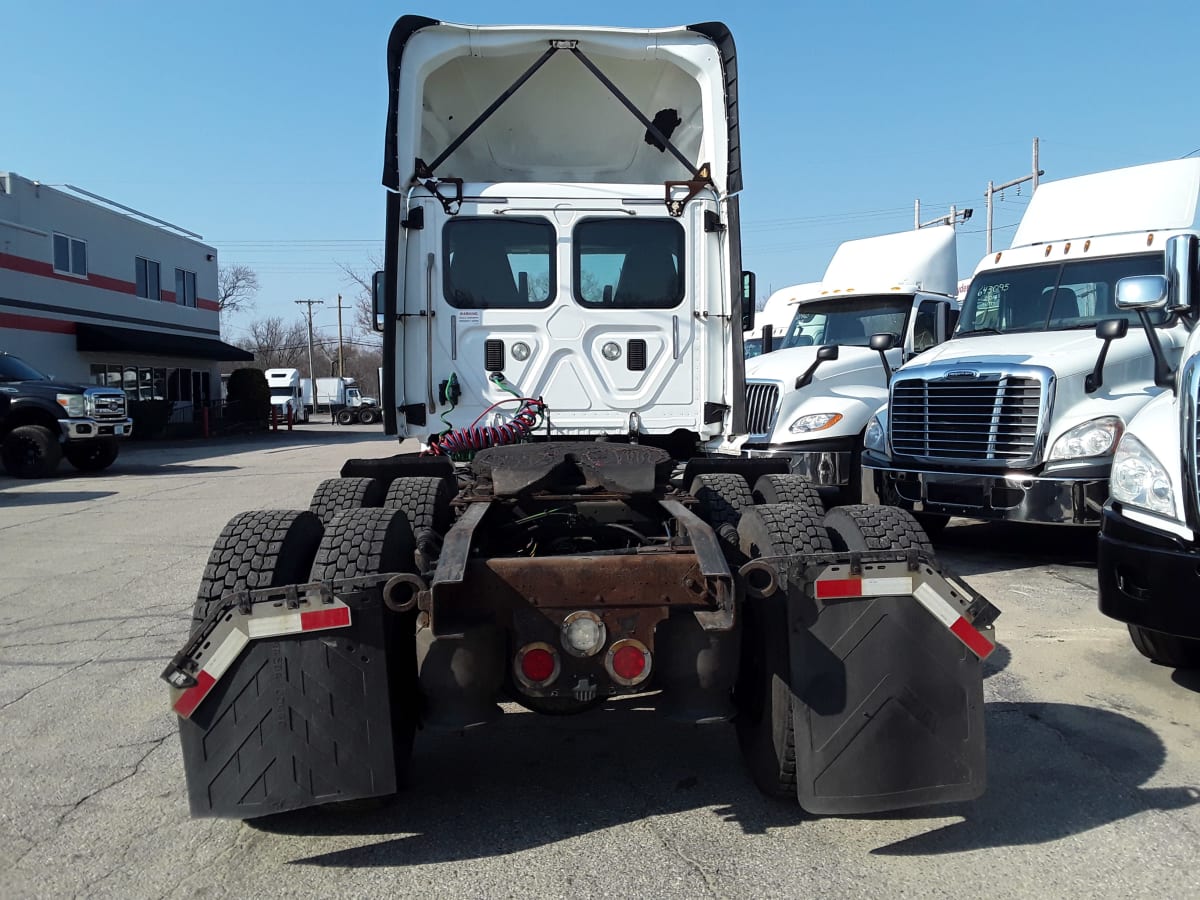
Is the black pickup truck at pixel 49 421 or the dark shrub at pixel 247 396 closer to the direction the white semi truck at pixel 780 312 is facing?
the black pickup truck

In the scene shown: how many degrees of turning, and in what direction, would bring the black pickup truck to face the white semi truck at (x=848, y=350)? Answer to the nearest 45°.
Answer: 0° — it already faces it

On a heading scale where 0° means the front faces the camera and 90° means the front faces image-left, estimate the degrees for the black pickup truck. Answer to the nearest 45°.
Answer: approximately 315°

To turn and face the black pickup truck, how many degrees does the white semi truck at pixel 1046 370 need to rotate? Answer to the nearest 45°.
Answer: approximately 45° to its right

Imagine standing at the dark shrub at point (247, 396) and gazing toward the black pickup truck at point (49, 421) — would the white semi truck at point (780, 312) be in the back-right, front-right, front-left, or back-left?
front-left

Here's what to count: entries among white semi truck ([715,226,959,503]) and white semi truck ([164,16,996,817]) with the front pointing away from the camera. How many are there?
1

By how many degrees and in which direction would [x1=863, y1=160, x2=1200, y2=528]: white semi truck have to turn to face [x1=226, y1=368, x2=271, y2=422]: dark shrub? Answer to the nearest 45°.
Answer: approximately 90° to its right

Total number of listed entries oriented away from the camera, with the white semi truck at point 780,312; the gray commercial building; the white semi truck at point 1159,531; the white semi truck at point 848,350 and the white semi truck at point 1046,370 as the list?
0

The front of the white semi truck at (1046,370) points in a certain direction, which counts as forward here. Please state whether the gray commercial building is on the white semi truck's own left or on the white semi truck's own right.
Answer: on the white semi truck's own right

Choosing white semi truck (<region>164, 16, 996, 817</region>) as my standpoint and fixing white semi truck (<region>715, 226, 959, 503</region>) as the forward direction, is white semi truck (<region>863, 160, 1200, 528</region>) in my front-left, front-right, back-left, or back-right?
front-right

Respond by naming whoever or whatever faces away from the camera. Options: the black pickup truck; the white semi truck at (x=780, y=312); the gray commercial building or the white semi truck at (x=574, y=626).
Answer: the white semi truck at (x=574, y=626)

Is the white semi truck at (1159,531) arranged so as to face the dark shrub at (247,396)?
no

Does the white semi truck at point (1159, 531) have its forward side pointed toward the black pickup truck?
no

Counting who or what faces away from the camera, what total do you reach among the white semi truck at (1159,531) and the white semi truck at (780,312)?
0

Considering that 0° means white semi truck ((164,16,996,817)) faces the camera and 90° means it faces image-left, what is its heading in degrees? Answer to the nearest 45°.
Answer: approximately 180°

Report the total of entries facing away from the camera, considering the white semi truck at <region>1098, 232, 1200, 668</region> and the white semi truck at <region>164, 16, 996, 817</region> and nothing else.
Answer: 1

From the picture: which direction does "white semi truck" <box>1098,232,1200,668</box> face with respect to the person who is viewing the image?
facing the viewer and to the left of the viewer

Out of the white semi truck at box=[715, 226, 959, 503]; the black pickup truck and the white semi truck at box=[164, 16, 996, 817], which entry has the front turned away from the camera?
the white semi truck at box=[164, 16, 996, 817]

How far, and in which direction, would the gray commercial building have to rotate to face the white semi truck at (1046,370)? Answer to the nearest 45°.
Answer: approximately 45° to its right

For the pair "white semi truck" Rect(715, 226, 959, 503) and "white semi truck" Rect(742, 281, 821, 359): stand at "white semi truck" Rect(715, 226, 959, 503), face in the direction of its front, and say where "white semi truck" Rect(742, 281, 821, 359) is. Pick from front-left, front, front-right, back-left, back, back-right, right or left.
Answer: back-right

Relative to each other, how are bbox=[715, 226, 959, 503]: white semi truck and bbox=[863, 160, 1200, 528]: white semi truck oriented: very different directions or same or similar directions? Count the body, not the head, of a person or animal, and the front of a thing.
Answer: same or similar directions

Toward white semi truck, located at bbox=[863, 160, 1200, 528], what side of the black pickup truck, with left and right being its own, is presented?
front
